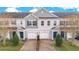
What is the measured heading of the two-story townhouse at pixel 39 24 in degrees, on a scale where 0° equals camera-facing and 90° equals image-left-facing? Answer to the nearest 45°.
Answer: approximately 0°
